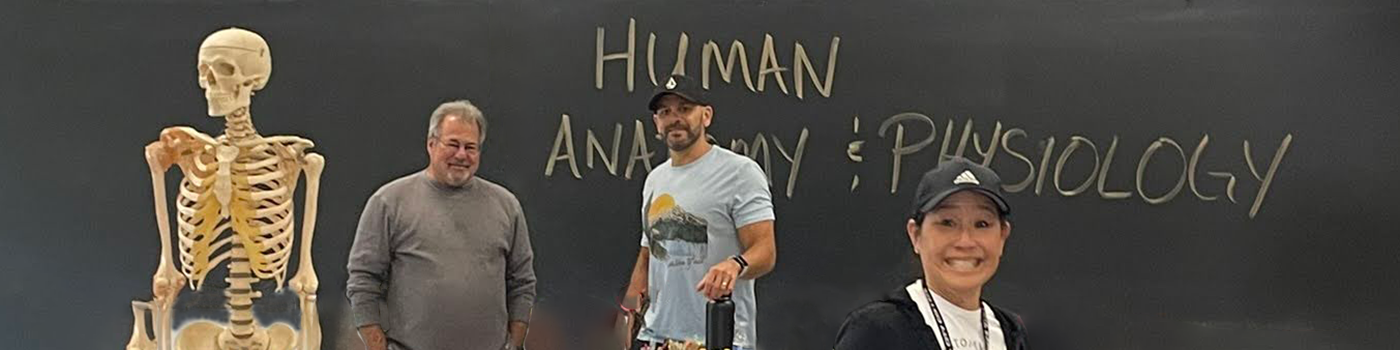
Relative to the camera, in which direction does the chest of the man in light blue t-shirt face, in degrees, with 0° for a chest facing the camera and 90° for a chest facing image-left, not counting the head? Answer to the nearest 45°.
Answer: approximately 45°

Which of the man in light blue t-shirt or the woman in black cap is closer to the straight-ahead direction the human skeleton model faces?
the woman in black cap

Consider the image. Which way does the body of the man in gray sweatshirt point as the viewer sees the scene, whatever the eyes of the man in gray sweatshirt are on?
toward the camera

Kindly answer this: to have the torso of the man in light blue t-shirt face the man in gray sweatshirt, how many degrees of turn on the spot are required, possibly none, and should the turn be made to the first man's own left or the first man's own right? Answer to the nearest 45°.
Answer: approximately 45° to the first man's own right

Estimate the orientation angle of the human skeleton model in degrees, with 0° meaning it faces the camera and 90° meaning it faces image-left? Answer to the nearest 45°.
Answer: approximately 0°

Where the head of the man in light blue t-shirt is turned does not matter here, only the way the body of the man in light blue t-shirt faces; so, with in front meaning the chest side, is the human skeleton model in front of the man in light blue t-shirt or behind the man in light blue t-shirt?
in front

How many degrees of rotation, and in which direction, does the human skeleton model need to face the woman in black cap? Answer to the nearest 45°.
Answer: approximately 45° to its left

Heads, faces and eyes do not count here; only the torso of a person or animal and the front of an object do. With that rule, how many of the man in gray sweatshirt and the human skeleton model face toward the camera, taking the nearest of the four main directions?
2

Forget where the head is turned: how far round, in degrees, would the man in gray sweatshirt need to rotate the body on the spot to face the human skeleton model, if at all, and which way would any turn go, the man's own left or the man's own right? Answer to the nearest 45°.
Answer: approximately 90° to the man's own right
